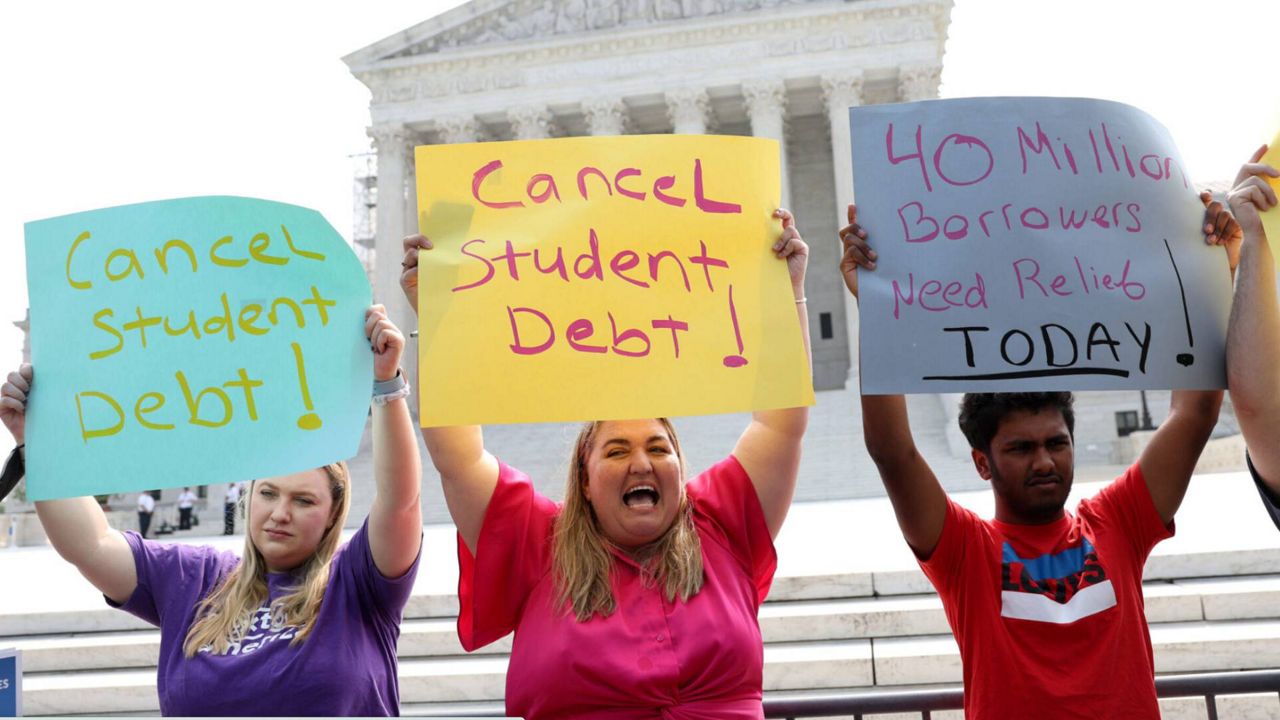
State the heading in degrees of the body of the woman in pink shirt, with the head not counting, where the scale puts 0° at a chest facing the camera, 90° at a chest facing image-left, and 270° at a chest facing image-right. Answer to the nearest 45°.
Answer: approximately 0°

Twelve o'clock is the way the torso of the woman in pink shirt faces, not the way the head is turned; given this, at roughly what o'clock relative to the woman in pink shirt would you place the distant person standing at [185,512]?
The distant person standing is roughly at 5 o'clock from the woman in pink shirt.

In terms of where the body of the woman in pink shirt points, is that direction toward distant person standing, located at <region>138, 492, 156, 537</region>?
no

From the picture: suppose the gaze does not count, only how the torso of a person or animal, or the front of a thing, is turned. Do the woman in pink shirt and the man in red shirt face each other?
no

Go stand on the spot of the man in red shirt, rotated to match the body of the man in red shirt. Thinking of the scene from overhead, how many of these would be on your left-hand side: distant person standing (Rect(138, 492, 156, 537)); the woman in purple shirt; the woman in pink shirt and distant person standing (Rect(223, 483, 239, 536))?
0

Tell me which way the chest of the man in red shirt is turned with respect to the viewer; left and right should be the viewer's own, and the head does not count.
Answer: facing the viewer

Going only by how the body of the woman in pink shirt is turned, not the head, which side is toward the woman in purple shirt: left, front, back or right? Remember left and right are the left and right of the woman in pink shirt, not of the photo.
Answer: right

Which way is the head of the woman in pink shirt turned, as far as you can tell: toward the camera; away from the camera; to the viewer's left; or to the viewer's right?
toward the camera

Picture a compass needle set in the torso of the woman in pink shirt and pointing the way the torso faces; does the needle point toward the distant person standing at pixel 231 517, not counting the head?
no

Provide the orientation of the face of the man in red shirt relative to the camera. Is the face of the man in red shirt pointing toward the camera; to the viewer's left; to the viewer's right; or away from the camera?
toward the camera

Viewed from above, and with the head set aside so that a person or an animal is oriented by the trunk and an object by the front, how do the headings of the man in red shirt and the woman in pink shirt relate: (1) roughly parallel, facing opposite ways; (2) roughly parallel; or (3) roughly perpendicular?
roughly parallel

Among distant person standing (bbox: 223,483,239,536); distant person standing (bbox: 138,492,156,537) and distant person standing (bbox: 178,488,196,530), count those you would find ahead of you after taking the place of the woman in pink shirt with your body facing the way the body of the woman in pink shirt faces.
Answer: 0

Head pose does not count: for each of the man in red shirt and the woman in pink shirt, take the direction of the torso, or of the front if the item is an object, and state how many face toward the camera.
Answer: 2

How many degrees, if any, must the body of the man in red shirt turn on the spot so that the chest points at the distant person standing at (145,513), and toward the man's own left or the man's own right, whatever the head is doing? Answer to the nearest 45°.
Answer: approximately 135° to the man's own right

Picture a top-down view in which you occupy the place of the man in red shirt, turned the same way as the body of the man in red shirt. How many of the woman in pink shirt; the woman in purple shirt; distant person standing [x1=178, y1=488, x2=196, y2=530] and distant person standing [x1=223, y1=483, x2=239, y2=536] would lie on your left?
0

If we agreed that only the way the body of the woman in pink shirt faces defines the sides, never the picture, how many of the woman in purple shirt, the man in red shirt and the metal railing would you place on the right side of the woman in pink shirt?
1

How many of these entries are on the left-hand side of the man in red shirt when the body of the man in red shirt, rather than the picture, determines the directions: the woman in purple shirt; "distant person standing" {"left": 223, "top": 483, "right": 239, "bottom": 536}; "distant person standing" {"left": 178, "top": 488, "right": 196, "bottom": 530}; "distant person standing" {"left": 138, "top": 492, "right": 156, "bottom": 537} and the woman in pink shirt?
0

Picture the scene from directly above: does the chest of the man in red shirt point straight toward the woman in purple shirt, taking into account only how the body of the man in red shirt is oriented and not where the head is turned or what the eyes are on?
no

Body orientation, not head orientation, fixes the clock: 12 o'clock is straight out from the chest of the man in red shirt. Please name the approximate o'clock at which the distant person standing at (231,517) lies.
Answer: The distant person standing is roughly at 4 o'clock from the man in red shirt.
